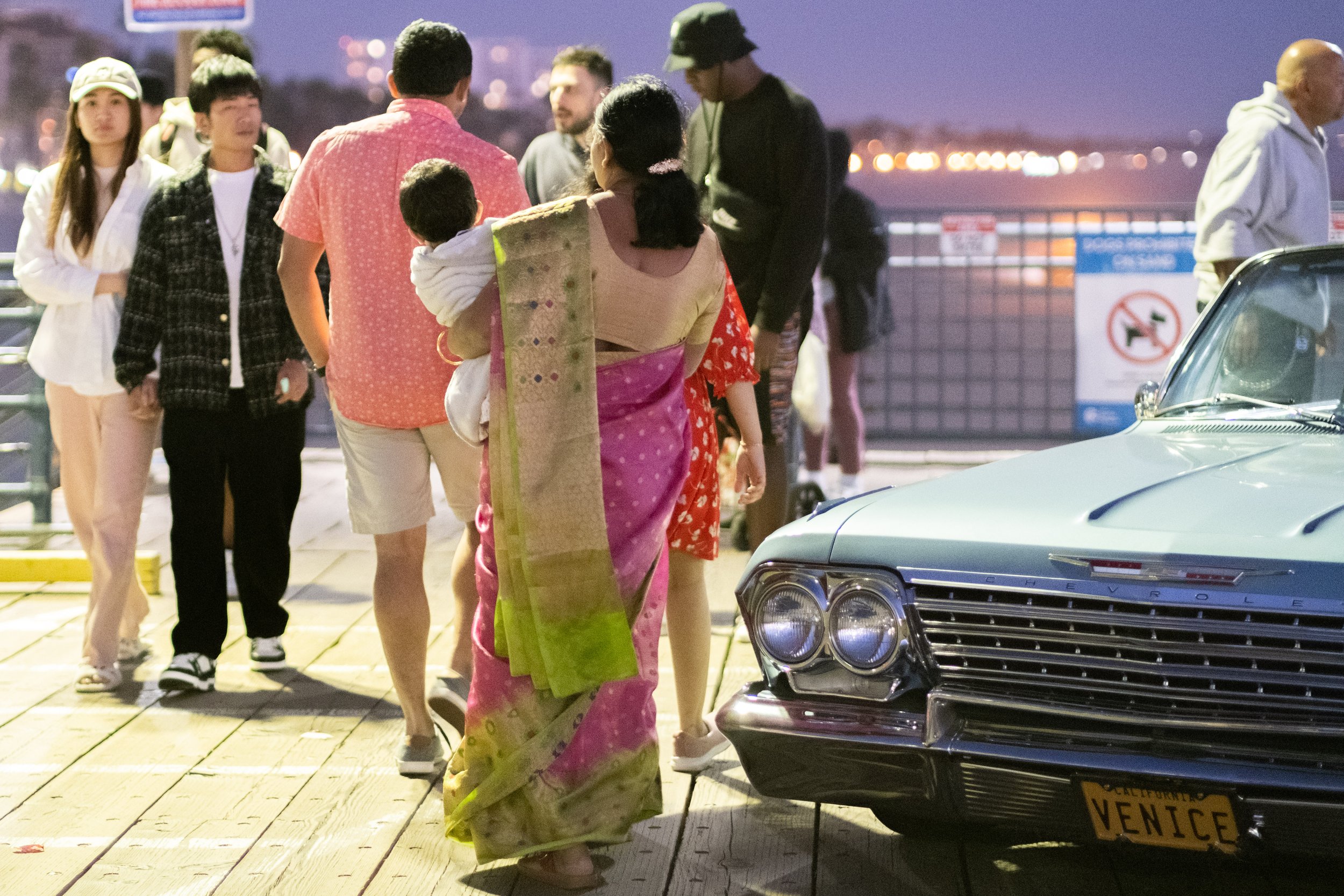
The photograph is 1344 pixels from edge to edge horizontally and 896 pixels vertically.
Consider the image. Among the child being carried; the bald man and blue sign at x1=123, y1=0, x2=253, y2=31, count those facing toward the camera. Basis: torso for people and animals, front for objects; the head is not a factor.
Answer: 1

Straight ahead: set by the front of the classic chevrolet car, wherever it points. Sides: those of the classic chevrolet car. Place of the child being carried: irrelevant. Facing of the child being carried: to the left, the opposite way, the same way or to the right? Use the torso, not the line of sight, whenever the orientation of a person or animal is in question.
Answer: the opposite way

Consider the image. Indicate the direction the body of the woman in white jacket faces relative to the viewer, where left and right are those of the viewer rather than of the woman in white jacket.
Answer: facing the viewer

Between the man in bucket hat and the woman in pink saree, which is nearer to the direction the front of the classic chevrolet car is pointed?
the woman in pink saree

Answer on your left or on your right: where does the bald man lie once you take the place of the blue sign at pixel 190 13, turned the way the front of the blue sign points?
on your left

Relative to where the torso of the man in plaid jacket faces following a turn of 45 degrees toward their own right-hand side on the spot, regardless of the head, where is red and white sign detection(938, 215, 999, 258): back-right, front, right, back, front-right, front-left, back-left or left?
back

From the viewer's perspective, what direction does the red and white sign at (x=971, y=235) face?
toward the camera

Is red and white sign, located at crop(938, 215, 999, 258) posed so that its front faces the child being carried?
yes

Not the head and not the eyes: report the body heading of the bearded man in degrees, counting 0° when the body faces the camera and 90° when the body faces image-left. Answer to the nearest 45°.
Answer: approximately 45°

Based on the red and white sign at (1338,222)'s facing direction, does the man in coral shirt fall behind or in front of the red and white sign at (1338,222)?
in front

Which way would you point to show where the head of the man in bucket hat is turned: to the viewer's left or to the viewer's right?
to the viewer's left

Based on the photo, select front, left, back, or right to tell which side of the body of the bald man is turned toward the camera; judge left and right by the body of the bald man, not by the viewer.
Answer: right

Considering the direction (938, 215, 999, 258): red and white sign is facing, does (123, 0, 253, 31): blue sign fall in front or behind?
in front
